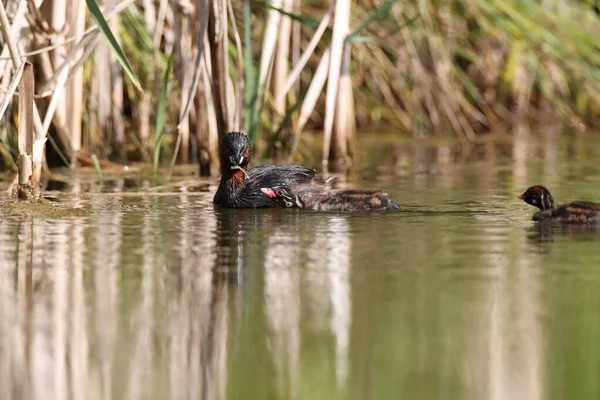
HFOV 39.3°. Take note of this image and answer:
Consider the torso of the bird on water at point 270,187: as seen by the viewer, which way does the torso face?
to the viewer's left
